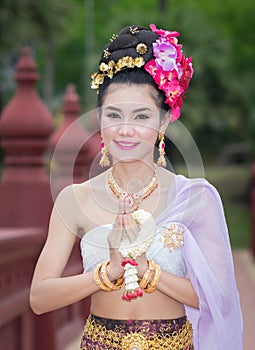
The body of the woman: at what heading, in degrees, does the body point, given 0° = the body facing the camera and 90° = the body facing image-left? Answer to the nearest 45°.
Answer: approximately 0°

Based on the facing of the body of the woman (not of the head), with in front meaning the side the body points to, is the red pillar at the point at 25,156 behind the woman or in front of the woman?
behind

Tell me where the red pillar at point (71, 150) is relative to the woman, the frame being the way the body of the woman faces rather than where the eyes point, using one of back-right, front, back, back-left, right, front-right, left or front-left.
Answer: back
